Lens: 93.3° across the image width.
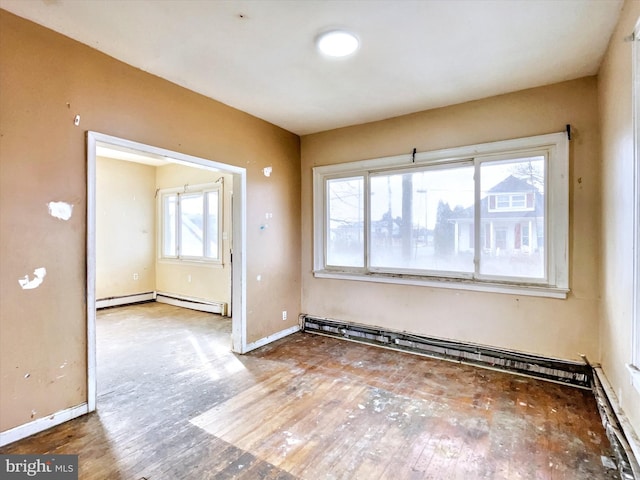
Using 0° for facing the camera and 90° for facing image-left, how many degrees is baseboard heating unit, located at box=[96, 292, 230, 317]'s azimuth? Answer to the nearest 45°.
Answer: approximately 0°

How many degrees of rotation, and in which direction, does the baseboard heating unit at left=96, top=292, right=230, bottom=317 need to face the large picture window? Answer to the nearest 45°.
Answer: approximately 45° to its left

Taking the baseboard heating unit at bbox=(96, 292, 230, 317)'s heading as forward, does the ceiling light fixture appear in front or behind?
in front

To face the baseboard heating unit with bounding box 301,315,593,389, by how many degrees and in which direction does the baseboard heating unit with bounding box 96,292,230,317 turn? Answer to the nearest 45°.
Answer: approximately 45° to its left
